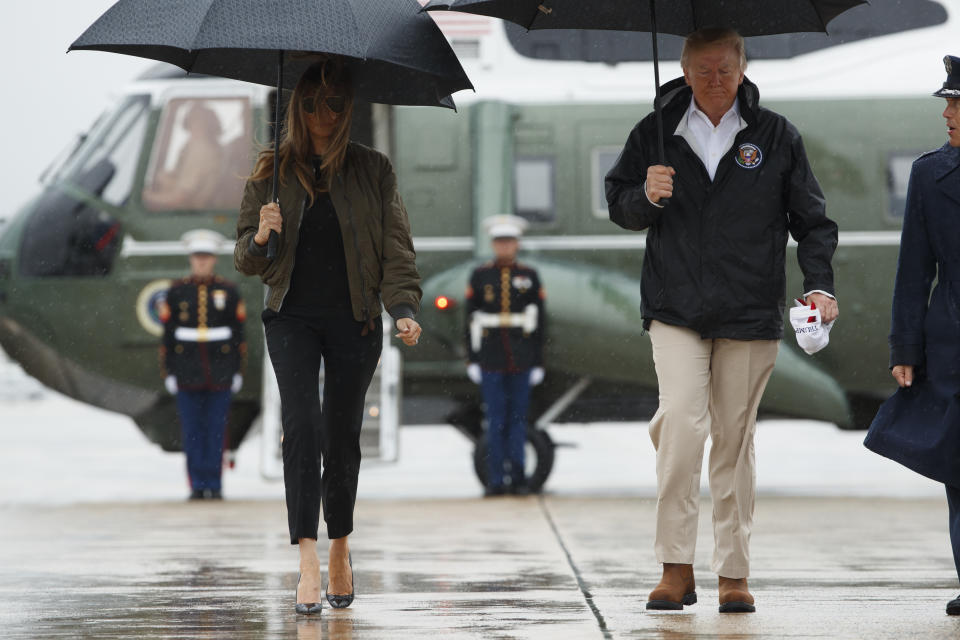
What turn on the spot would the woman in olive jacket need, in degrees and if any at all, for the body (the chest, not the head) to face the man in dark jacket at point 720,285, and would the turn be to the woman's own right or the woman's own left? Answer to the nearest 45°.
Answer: approximately 90° to the woman's own left

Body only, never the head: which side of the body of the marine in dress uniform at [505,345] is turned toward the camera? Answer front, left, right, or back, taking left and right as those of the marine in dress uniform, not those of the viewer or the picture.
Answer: front

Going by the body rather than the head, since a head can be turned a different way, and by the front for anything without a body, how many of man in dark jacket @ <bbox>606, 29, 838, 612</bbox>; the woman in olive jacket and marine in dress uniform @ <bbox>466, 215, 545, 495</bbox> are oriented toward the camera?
3

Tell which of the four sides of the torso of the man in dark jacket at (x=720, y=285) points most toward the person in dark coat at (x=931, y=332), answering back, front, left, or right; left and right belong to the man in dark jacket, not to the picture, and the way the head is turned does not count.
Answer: left

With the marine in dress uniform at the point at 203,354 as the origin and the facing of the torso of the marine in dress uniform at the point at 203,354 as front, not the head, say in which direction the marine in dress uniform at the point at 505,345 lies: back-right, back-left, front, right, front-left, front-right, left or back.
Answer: left

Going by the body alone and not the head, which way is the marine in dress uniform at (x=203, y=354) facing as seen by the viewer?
toward the camera

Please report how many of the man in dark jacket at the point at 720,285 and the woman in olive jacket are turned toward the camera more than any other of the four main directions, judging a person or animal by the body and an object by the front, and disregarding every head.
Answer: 2

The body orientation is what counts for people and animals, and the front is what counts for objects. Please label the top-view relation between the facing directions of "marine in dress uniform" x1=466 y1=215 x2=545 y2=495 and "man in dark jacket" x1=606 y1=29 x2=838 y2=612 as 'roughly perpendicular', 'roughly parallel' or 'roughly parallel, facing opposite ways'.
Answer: roughly parallel

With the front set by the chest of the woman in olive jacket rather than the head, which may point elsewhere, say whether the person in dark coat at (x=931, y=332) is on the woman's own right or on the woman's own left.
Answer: on the woman's own left

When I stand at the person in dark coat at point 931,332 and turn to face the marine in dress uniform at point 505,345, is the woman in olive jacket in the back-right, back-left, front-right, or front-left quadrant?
front-left

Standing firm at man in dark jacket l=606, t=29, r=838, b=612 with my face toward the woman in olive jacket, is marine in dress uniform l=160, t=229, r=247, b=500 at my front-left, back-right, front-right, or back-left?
front-right

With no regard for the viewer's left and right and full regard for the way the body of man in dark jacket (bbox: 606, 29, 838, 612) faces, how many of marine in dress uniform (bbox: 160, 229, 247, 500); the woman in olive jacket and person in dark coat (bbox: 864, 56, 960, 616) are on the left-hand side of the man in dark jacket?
1

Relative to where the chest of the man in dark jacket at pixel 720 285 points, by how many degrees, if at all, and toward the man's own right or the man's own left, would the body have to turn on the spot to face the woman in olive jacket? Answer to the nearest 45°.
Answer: approximately 90° to the man's own right
